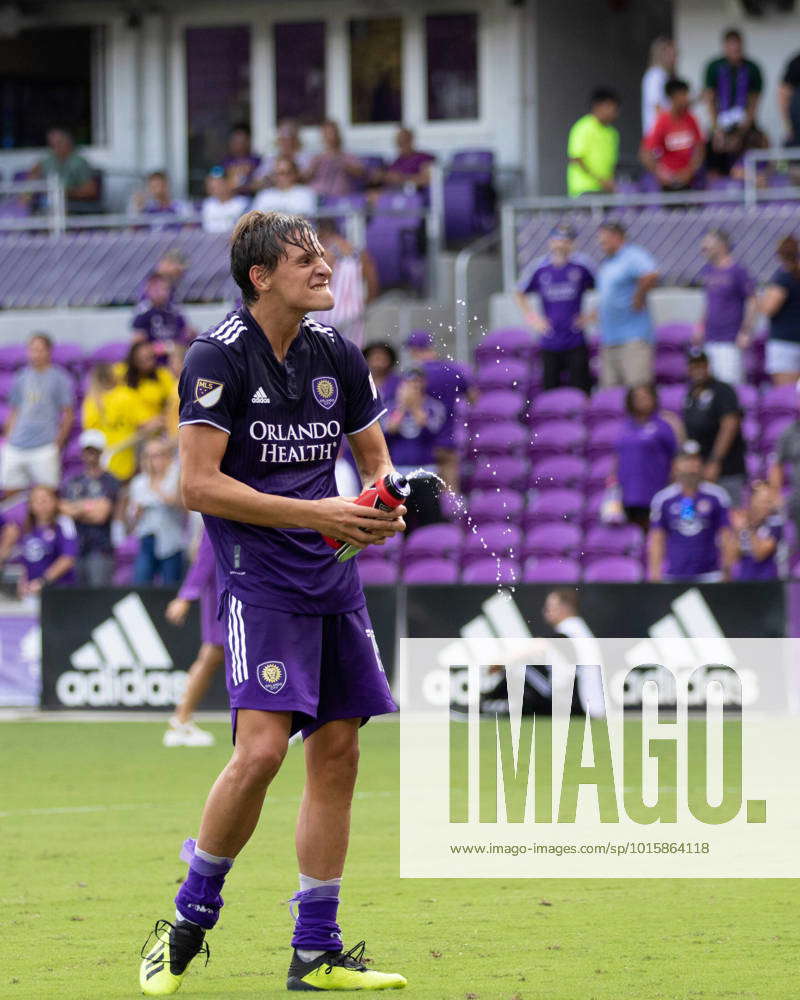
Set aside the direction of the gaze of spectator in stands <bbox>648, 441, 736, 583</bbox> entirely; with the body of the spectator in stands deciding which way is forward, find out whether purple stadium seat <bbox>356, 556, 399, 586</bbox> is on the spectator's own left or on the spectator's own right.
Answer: on the spectator's own right

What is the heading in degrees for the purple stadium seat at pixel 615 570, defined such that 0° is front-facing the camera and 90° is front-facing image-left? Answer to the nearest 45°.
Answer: approximately 0°

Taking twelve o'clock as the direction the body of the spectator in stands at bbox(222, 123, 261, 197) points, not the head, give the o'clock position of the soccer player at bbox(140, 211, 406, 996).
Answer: The soccer player is roughly at 12 o'clock from the spectator in stands.

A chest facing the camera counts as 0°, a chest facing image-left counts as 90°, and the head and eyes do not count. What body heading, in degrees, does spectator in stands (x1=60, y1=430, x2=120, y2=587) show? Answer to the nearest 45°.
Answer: approximately 0°

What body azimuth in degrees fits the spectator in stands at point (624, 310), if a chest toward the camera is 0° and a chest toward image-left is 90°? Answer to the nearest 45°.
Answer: approximately 45°
